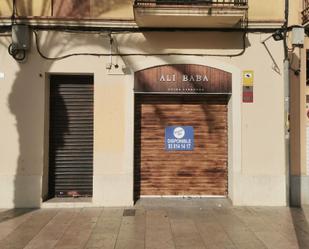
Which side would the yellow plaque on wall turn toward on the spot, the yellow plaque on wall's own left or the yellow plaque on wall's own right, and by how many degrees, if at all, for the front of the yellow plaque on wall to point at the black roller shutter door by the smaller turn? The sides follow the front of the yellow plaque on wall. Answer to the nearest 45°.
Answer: approximately 90° to the yellow plaque on wall's own right

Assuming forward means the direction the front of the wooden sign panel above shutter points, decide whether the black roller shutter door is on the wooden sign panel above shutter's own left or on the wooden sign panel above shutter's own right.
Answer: on the wooden sign panel above shutter's own right

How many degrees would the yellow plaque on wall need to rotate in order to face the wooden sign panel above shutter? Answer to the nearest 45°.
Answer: approximately 90° to its right

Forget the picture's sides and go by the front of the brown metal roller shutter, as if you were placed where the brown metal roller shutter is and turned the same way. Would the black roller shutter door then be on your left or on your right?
on your right

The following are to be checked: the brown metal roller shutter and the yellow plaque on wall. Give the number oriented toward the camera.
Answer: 2

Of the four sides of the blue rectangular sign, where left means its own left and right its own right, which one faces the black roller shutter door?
right
